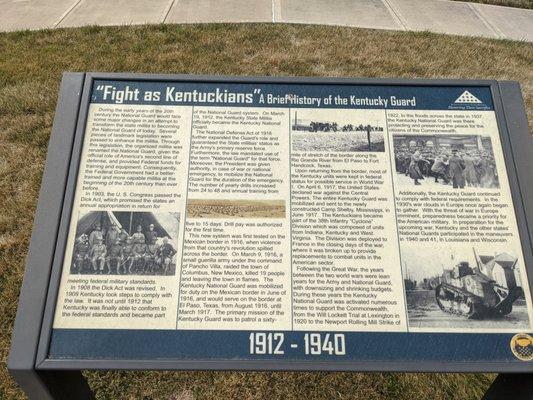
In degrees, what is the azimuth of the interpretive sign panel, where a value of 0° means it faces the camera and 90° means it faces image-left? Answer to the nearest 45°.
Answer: approximately 0°
